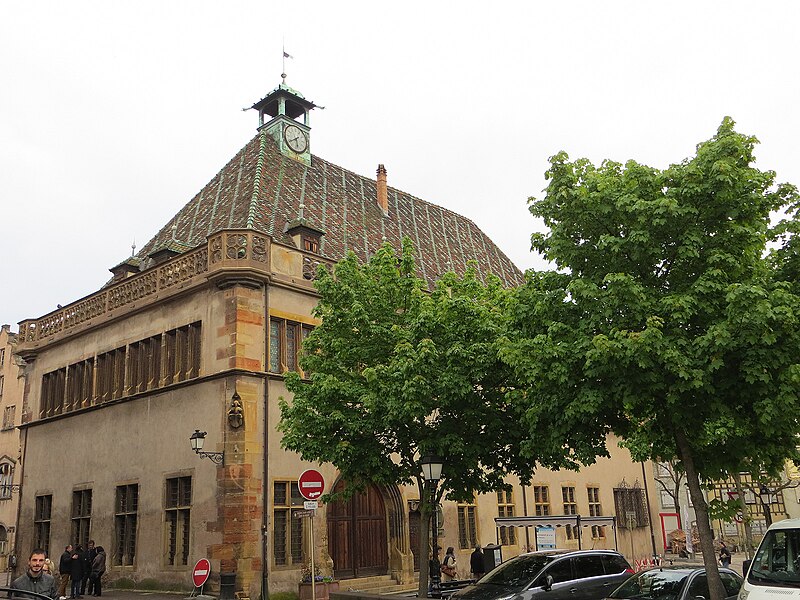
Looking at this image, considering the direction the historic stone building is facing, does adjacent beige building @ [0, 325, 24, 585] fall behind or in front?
behind

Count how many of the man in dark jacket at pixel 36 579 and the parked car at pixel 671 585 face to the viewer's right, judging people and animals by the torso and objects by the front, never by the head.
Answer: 0

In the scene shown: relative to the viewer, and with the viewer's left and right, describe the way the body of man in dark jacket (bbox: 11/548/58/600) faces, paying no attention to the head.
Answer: facing the viewer

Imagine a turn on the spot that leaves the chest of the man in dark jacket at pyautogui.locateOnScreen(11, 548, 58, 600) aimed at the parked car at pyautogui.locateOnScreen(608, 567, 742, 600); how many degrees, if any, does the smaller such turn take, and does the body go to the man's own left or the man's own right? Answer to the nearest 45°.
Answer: approximately 90° to the man's own left

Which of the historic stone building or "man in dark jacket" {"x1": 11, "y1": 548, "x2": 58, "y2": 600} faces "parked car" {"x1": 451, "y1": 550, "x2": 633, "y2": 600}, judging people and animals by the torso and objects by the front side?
the historic stone building

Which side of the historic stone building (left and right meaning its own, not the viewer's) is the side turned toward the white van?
front

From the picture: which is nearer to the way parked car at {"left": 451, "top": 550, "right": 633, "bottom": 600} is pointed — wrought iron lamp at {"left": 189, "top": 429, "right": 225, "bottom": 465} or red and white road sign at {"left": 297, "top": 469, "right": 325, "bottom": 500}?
the red and white road sign

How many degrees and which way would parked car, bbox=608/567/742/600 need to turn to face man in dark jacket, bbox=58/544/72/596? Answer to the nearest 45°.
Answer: approximately 45° to its right

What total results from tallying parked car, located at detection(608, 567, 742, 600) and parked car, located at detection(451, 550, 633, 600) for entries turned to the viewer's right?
0

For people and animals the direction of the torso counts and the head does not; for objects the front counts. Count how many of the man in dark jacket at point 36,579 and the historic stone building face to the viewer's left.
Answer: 0

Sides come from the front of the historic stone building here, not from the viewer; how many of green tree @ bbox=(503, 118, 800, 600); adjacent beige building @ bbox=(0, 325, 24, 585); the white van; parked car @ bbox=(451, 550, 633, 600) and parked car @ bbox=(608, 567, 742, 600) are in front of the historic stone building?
4

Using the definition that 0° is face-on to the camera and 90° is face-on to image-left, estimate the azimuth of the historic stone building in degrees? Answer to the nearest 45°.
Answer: approximately 315°

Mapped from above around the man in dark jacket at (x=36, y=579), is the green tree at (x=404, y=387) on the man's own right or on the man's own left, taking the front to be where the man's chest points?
on the man's own left

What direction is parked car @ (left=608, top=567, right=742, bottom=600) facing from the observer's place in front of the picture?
facing the viewer and to the left of the viewer

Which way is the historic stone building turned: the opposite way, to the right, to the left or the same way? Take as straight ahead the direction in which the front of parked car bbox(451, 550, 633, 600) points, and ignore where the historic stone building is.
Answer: to the left

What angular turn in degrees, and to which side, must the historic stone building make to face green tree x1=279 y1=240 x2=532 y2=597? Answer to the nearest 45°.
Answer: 0° — it already faces it

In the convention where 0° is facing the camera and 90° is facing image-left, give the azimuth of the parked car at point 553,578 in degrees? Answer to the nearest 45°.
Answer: approximately 45°

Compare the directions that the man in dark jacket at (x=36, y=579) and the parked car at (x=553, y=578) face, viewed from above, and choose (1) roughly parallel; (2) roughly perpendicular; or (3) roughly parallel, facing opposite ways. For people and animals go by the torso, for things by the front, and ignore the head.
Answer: roughly perpendicular
